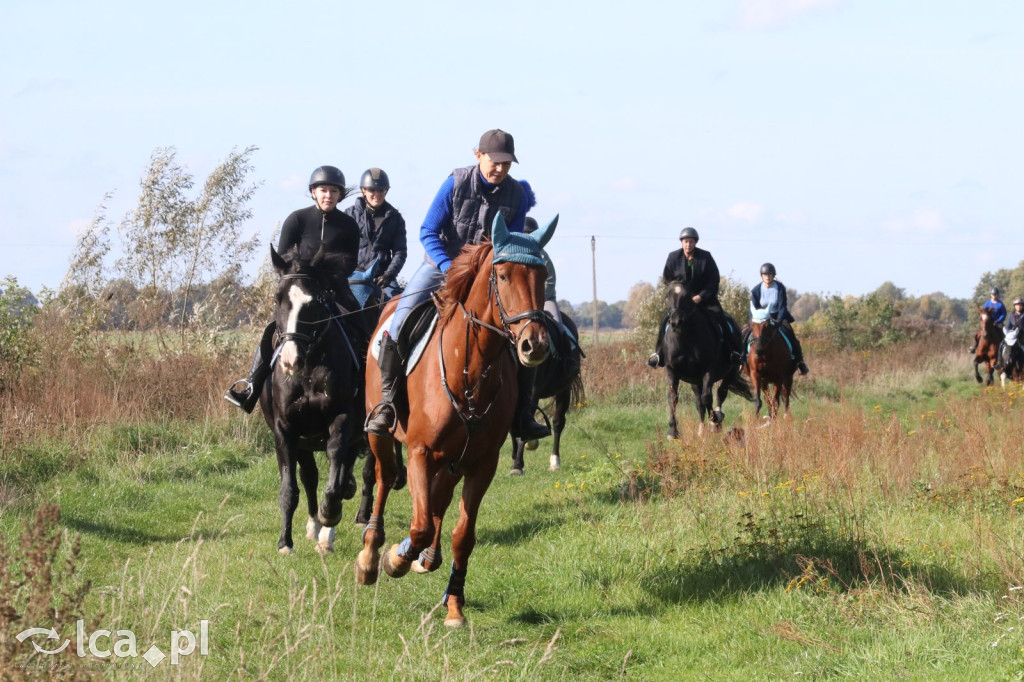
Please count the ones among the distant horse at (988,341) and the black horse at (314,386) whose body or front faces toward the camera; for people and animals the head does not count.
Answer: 2

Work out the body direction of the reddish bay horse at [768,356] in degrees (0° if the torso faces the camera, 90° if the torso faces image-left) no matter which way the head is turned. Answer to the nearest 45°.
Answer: approximately 0°

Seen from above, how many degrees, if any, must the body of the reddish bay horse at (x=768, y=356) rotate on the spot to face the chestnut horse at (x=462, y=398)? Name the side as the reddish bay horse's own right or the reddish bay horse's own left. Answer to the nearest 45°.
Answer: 0° — it already faces it

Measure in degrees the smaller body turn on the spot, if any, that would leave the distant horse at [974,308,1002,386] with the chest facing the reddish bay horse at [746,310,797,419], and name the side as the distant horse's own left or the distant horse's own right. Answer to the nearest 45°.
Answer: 0° — it already faces it

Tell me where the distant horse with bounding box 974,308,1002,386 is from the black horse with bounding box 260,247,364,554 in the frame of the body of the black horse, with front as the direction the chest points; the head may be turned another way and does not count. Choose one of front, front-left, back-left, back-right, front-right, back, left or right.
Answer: back-left

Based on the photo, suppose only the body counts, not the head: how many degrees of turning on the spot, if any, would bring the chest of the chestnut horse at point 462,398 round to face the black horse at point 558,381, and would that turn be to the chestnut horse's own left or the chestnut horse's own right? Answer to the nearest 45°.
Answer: approximately 135° to the chestnut horse's own left

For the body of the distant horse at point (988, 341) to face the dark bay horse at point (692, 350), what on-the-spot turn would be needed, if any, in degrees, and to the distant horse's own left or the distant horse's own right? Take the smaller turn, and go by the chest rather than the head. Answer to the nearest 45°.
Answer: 0° — it already faces it
